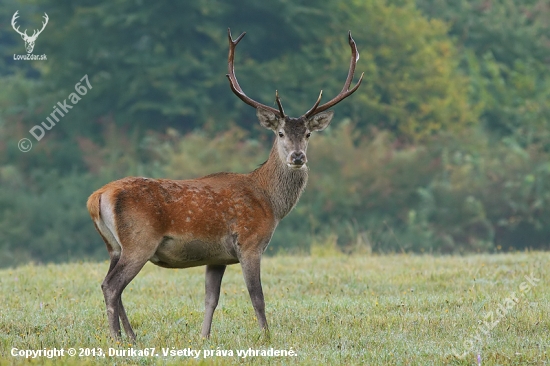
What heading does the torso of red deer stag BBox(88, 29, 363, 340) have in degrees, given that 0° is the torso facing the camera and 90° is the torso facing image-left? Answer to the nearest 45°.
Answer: approximately 270°
